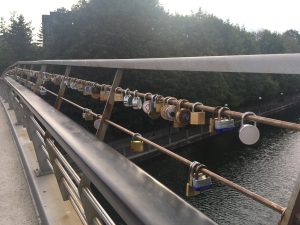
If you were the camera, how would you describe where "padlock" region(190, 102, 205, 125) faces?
facing the viewer
